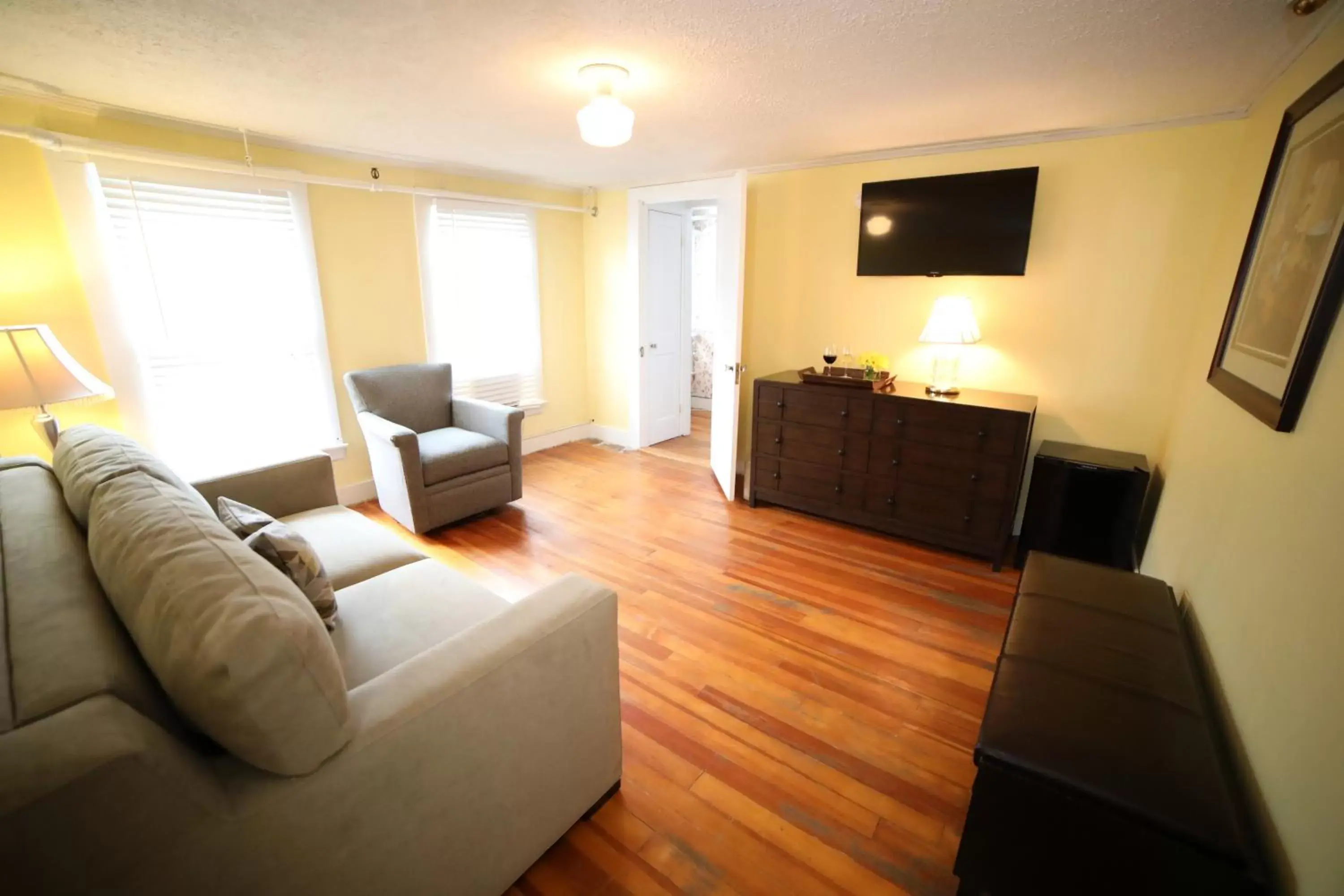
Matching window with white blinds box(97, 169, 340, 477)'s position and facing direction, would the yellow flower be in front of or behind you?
in front

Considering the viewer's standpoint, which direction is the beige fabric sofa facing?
facing away from the viewer and to the right of the viewer

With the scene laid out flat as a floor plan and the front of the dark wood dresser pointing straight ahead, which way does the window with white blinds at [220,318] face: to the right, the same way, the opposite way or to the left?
to the left

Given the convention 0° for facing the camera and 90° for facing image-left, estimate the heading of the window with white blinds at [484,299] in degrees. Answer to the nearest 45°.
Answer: approximately 315°

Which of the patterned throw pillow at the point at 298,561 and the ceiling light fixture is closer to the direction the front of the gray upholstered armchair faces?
the ceiling light fixture

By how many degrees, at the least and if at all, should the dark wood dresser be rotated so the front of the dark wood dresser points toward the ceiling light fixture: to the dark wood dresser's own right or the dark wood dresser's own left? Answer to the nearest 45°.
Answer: approximately 45° to the dark wood dresser's own right

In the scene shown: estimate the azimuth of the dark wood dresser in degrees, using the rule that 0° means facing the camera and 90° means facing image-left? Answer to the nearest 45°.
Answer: approximately 0°

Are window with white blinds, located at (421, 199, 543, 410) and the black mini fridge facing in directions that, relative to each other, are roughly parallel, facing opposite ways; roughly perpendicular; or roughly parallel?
roughly perpendicular

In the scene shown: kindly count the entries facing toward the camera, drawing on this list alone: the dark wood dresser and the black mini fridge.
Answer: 2
